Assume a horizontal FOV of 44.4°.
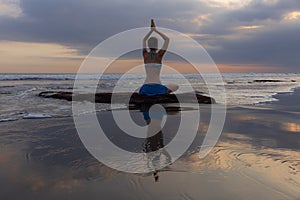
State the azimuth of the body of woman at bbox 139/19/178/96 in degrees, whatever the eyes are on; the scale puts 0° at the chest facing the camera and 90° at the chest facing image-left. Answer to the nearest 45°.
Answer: approximately 180°
